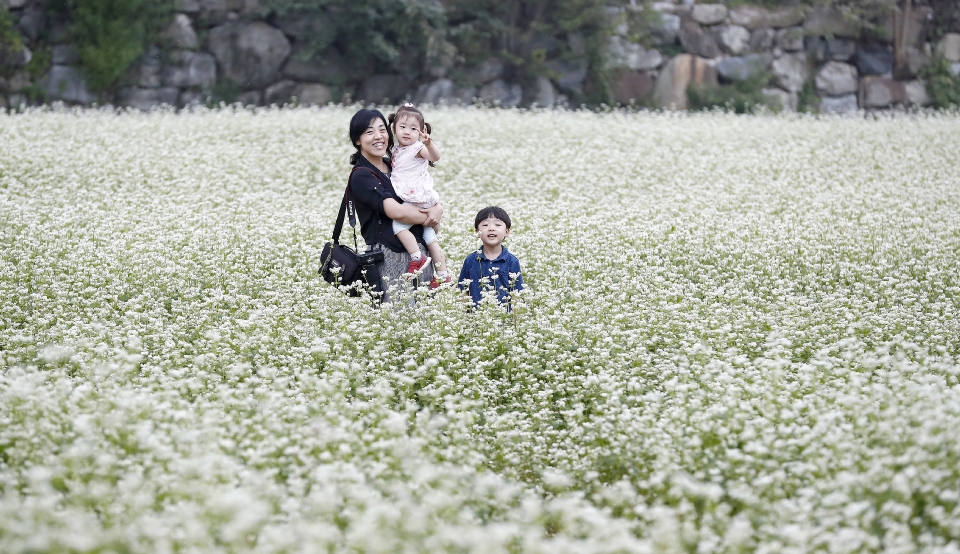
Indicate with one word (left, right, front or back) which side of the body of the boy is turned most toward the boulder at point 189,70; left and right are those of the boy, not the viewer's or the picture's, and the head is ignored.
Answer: back

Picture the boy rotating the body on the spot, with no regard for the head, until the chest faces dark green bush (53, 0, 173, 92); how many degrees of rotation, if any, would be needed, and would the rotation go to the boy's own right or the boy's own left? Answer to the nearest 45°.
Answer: approximately 135° to the boy's own right

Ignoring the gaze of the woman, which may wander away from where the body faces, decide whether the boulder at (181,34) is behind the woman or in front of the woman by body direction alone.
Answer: behind

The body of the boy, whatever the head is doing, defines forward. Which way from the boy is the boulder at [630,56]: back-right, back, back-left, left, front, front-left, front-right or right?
back

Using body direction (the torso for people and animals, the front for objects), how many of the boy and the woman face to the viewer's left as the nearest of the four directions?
0

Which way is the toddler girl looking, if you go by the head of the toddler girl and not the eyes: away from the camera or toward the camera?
toward the camera

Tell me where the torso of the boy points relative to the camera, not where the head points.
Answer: toward the camera

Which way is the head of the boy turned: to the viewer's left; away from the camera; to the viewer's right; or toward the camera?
toward the camera

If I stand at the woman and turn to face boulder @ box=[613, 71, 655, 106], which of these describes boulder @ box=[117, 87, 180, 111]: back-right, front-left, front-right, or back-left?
front-left

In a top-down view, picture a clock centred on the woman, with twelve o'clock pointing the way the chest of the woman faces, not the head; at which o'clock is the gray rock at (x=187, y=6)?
The gray rock is roughly at 7 o'clock from the woman.

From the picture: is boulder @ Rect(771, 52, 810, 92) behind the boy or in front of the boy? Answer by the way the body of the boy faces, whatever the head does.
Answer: behind

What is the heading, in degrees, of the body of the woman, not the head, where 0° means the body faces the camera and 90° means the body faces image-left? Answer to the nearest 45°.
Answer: approximately 315°

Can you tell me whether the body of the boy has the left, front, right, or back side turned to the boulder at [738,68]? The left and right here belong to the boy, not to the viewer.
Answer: back

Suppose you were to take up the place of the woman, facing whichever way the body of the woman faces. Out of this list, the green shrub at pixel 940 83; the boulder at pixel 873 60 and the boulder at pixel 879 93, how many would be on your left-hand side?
3

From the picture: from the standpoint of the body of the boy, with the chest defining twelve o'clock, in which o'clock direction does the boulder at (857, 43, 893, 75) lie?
The boulder is roughly at 7 o'clock from the boy.

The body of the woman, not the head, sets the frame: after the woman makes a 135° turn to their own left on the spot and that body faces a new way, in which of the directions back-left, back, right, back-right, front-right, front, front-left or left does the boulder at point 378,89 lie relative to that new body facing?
front
